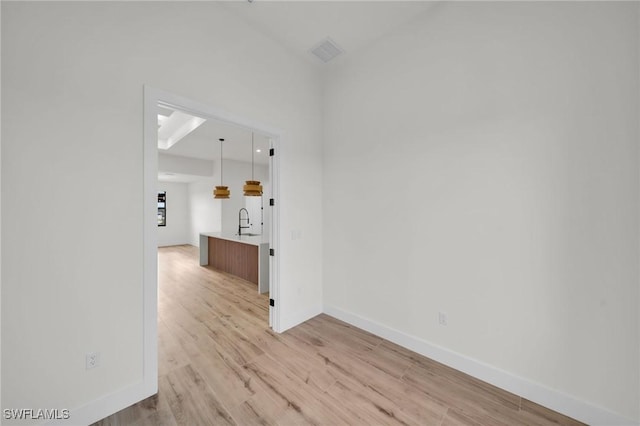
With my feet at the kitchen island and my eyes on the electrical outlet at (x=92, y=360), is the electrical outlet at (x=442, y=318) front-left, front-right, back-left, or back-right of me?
front-left

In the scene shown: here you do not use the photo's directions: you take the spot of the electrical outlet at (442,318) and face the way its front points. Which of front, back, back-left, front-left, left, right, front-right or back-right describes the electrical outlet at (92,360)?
front-right

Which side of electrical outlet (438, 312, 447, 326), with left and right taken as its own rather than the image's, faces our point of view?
front

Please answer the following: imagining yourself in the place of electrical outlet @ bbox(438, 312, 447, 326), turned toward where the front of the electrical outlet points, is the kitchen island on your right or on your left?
on your right

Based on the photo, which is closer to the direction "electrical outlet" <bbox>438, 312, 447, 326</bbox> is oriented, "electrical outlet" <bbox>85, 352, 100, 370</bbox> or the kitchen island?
the electrical outlet
